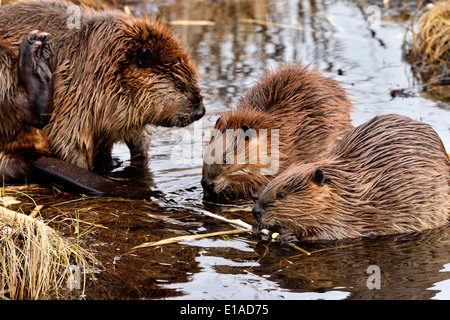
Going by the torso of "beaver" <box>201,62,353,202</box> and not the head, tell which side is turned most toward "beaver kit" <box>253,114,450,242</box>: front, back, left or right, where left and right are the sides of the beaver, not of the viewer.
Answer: left

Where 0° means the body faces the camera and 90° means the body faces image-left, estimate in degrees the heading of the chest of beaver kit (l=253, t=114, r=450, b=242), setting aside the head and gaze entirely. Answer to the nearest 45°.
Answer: approximately 90°

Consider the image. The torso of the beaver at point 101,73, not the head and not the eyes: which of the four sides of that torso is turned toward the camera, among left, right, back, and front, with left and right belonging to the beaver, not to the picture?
right

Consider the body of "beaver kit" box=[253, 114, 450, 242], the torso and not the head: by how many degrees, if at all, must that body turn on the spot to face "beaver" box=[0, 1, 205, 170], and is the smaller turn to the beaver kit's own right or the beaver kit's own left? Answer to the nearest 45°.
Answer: approximately 45° to the beaver kit's own right

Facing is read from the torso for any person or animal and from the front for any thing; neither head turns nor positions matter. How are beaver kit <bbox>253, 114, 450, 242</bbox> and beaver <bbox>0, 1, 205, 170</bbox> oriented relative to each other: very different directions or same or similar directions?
very different directions
